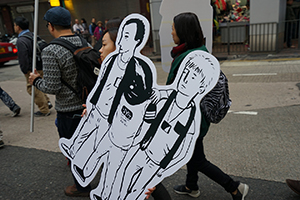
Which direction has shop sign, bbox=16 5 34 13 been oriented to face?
toward the camera

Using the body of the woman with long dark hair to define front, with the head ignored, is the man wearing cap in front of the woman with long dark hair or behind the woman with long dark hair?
in front

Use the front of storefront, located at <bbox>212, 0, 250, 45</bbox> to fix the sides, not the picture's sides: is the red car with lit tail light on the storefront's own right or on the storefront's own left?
on the storefront's own right

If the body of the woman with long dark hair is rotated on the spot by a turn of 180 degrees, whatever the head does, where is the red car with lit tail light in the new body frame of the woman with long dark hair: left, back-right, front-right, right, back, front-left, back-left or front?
back-left

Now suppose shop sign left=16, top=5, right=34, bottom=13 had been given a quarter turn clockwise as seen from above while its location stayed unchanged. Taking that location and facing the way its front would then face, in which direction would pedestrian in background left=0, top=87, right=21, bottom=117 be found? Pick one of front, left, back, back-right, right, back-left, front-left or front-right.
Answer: left

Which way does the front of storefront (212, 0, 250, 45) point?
toward the camera

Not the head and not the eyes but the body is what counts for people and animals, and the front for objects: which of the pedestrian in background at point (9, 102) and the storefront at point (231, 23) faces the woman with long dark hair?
the storefront

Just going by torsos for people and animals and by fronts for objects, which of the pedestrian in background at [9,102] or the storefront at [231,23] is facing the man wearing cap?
the storefront

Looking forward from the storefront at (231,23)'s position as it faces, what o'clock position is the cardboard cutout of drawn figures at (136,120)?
The cardboard cutout of drawn figures is roughly at 12 o'clock from the storefront.

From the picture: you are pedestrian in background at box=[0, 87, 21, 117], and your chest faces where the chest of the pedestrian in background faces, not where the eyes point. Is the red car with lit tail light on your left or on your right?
on your right

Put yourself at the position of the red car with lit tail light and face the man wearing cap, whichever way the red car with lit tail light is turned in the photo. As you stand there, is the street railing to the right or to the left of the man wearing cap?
left

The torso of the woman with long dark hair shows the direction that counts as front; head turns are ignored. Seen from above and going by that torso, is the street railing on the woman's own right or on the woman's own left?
on the woman's own right

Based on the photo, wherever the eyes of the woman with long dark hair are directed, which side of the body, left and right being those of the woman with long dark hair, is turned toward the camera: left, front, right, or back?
left

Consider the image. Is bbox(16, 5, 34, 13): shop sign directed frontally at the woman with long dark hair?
yes

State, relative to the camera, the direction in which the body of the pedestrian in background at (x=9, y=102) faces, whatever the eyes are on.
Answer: to the viewer's left
